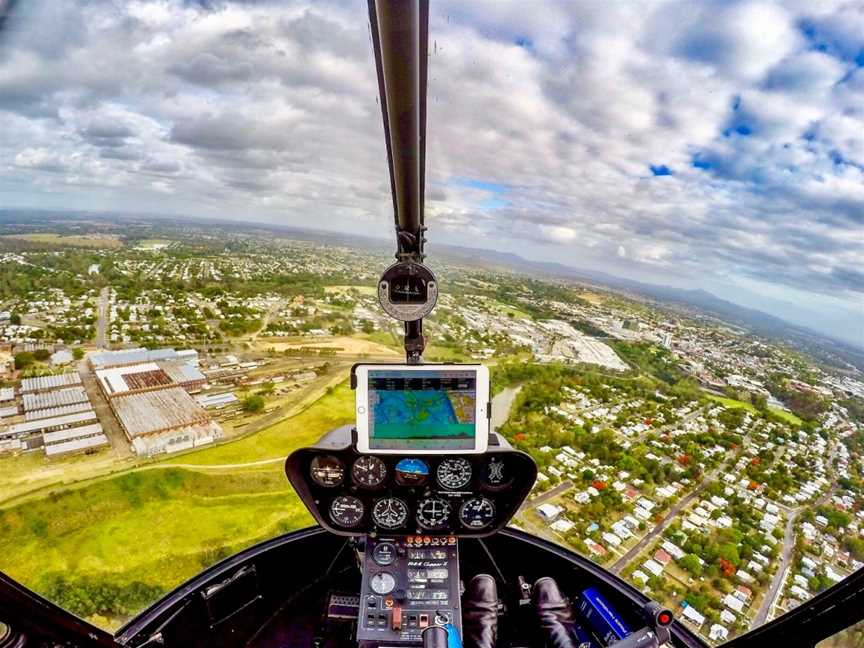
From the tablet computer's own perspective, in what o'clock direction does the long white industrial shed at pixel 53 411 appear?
The long white industrial shed is roughly at 4 o'clock from the tablet computer.

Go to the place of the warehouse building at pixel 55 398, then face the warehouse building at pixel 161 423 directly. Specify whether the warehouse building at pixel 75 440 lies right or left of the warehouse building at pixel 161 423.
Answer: right

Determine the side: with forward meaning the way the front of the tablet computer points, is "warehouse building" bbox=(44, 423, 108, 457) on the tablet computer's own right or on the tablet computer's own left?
on the tablet computer's own right

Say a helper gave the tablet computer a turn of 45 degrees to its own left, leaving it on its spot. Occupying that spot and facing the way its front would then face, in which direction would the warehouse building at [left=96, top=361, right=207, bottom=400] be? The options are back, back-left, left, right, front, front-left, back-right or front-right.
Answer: back

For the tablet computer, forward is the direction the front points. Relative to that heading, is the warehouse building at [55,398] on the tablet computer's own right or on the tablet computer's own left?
on the tablet computer's own right

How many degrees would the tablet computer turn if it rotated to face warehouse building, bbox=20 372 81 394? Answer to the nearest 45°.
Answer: approximately 135° to its right

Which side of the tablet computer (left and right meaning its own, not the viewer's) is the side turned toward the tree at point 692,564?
back

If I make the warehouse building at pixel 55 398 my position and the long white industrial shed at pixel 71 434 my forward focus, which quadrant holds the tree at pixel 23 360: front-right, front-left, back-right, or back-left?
back-right

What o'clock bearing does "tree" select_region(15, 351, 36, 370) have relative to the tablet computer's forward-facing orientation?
The tree is roughly at 4 o'clock from the tablet computer.

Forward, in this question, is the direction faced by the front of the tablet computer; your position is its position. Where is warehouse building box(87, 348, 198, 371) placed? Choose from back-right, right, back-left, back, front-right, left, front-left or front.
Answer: back-right

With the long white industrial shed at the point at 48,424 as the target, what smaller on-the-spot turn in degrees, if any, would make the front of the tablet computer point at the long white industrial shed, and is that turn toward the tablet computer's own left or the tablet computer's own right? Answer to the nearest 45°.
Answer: approximately 135° to the tablet computer's own right

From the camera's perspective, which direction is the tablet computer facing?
toward the camera
